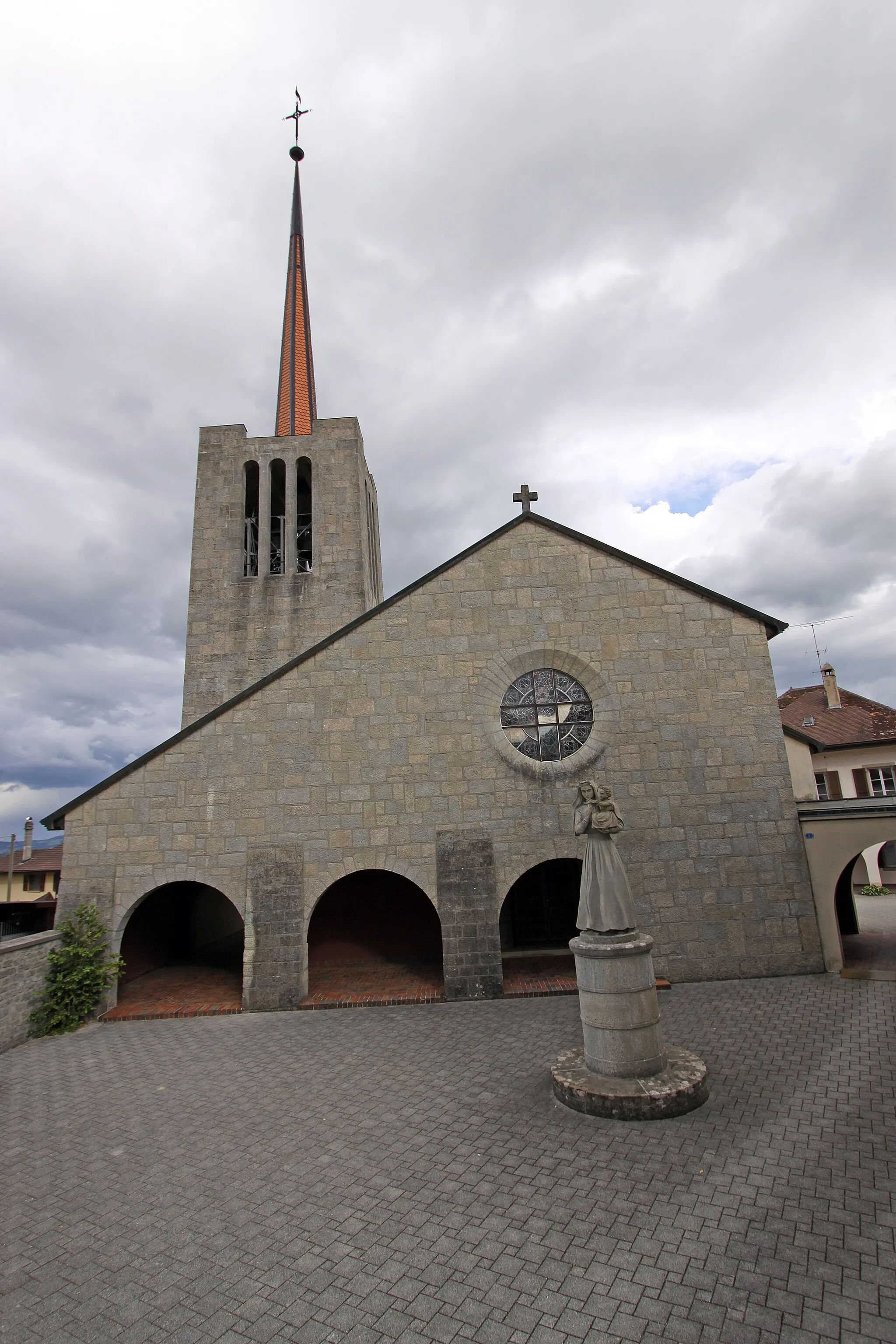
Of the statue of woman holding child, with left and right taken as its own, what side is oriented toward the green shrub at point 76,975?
right

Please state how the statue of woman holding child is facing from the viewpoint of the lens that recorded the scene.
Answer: facing the viewer

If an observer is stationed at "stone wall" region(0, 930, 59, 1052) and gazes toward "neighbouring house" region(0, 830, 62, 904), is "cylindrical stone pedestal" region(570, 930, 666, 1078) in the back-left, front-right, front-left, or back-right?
back-right

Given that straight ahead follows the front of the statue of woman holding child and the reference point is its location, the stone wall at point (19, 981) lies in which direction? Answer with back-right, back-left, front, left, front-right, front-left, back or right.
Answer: right

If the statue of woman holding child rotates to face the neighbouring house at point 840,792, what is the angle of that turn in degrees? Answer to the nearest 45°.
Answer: approximately 135° to its left

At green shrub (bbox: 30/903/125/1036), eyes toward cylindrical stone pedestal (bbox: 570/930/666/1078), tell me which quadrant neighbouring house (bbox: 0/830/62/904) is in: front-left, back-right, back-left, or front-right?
back-left

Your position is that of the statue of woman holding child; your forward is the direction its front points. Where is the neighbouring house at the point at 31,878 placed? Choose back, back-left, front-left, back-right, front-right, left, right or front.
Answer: back-right

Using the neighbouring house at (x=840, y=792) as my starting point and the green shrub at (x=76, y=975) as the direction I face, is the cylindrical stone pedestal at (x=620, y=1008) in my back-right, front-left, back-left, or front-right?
front-left
